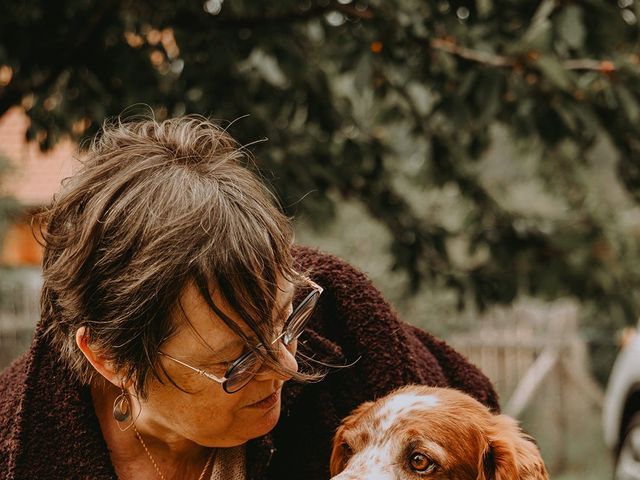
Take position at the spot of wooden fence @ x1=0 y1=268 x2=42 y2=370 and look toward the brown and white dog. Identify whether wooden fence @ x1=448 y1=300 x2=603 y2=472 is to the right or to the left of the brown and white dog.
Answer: left

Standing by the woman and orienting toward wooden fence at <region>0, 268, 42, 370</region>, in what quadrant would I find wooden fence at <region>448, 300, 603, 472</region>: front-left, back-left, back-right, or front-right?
front-right

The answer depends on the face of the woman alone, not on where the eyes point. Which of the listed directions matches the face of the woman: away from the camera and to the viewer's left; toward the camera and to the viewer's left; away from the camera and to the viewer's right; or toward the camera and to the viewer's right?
toward the camera and to the viewer's right
